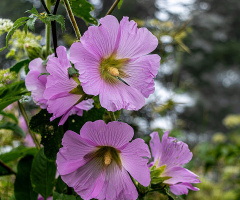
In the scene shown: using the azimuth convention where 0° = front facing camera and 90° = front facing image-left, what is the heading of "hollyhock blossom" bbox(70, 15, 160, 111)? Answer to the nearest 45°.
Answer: approximately 0°
